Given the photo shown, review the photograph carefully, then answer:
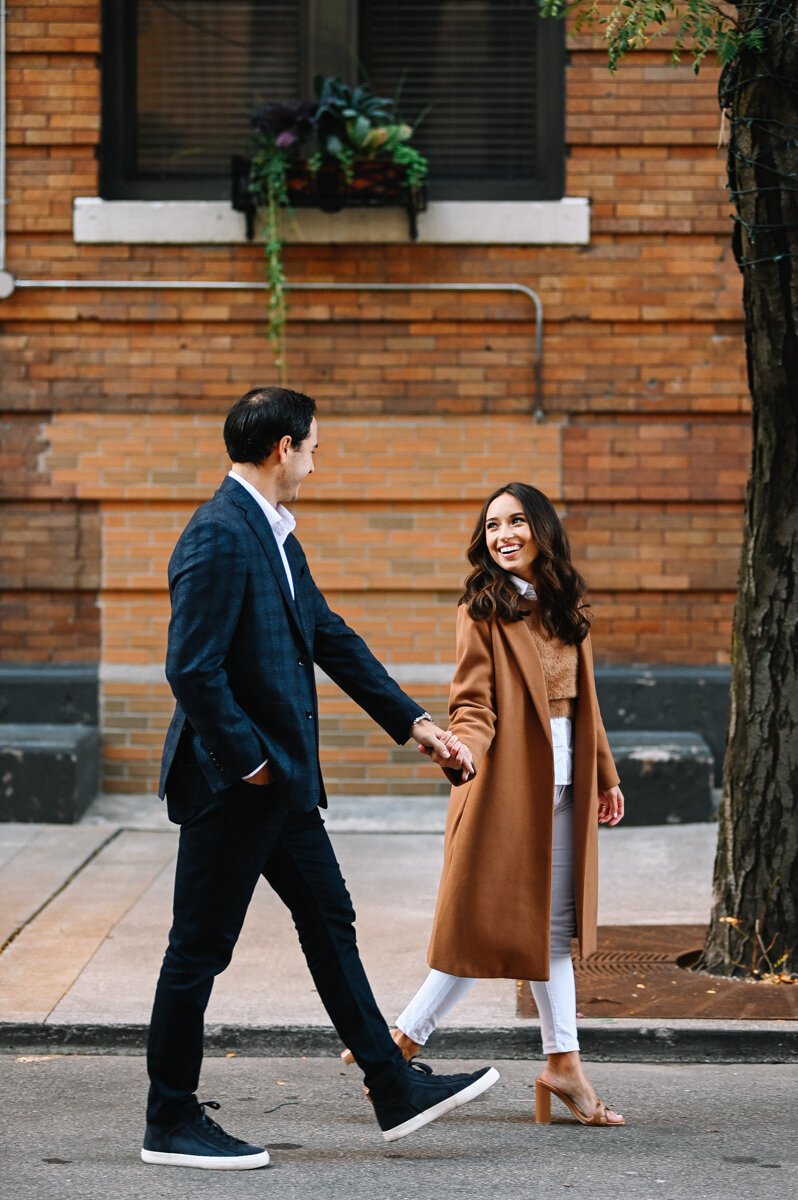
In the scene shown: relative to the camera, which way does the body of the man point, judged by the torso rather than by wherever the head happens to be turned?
to the viewer's right

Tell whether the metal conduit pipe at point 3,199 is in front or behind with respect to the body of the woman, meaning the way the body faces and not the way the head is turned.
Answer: behind

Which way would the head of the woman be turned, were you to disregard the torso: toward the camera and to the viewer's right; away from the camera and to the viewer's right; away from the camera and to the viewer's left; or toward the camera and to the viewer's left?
toward the camera and to the viewer's left

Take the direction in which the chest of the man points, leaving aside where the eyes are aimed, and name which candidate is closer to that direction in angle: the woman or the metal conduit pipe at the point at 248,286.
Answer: the woman

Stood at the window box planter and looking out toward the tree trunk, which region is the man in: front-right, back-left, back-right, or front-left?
front-right

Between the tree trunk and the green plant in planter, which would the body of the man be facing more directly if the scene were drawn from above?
the tree trunk

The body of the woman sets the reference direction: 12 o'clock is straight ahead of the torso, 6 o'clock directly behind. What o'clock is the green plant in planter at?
The green plant in planter is roughly at 7 o'clock from the woman.

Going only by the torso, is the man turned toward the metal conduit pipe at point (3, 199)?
no

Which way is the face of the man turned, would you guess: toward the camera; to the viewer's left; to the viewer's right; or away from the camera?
to the viewer's right

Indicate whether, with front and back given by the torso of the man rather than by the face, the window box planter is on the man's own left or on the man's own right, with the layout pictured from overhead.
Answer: on the man's own left

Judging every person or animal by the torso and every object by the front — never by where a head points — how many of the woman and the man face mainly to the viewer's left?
0

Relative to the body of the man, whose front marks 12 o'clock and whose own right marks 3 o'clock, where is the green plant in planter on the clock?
The green plant in planter is roughly at 9 o'clock from the man.

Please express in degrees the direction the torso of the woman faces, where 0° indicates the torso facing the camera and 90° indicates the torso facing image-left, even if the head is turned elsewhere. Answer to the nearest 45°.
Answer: approximately 315°
